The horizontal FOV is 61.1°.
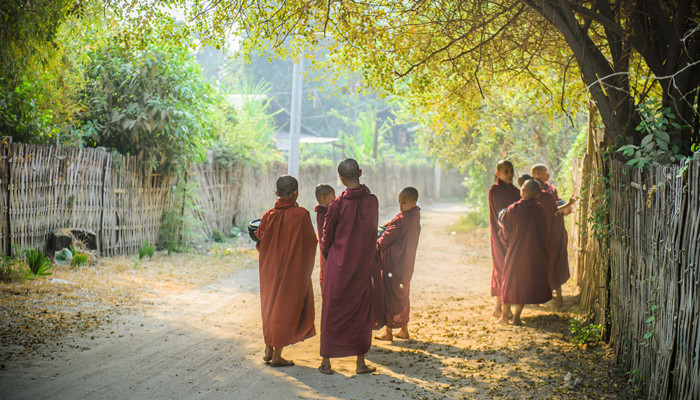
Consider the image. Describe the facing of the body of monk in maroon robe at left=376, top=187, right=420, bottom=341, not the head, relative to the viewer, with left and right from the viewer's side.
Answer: facing to the left of the viewer

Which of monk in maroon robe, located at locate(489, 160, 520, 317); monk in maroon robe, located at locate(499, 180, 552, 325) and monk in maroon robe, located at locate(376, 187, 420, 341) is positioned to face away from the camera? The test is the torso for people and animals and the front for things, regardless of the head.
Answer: monk in maroon robe, located at locate(499, 180, 552, 325)

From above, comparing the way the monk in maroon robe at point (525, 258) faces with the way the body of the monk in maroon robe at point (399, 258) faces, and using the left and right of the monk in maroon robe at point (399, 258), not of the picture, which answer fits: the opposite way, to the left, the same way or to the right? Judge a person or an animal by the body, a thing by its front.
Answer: to the right

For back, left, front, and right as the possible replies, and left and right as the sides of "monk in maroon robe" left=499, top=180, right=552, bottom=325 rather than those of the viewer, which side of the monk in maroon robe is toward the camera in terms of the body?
back

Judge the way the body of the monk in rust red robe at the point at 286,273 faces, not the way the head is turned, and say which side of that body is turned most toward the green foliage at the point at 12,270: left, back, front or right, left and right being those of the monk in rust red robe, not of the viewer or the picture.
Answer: left

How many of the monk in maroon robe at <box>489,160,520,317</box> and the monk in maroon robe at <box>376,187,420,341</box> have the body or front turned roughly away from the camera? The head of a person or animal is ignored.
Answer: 0

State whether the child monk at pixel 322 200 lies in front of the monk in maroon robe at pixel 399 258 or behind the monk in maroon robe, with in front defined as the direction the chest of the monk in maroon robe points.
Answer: in front

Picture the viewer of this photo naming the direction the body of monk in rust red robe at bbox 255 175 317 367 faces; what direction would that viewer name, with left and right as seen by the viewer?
facing away from the viewer and to the right of the viewer

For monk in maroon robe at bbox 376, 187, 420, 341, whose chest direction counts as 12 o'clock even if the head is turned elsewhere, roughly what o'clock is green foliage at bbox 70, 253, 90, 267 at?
The green foliage is roughly at 1 o'clock from the monk in maroon robe.
